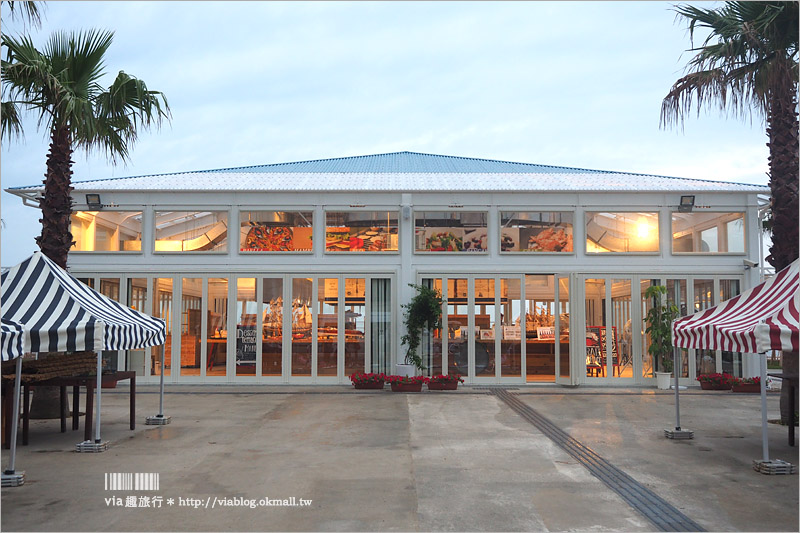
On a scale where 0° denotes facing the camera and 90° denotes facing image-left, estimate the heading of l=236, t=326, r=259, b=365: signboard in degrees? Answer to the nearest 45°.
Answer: approximately 0°

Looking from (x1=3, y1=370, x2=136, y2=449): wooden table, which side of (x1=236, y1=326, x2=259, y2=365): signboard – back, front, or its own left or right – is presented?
front

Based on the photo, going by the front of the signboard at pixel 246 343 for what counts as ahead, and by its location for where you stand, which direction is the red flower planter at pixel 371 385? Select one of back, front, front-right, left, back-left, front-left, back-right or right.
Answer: front-left

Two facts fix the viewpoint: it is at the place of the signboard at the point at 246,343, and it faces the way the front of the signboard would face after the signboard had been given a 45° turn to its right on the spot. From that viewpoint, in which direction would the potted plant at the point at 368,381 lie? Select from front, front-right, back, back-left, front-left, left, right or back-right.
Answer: left

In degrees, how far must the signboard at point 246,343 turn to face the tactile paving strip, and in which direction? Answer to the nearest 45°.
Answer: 0° — it already faces it

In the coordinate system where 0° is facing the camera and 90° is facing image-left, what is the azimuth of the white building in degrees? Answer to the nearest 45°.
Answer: approximately 0°

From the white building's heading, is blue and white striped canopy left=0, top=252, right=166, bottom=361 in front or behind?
in front

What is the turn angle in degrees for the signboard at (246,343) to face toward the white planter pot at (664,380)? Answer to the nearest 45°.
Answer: approximately 90° to its left

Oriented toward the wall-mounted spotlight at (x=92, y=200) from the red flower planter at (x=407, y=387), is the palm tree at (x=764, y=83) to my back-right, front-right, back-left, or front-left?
back-left
